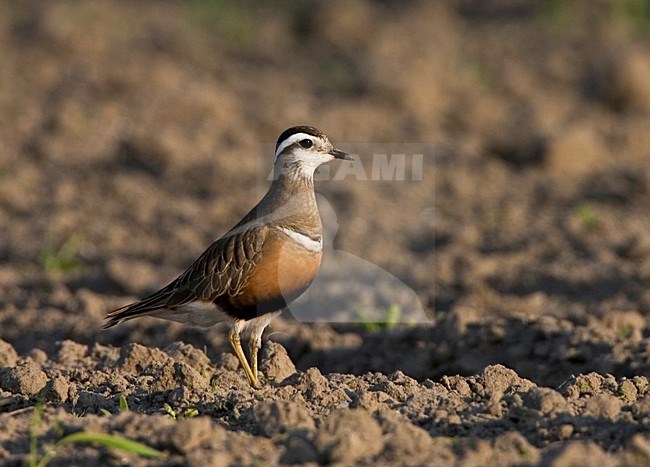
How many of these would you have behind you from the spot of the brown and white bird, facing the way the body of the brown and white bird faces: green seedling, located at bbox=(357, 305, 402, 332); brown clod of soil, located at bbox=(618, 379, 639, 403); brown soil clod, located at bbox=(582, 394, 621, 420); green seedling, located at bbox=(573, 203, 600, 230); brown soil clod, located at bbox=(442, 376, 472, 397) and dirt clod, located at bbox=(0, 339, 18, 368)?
1

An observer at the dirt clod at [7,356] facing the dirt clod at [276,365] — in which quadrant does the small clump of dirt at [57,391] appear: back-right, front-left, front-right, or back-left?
front-right

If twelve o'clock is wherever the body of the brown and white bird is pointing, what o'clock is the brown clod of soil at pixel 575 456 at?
The brown clod of soil is roughly at 2 o'clock from the brown and white bird.

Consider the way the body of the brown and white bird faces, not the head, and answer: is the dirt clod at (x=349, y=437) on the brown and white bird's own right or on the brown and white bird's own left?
on the brown and white bird's own right

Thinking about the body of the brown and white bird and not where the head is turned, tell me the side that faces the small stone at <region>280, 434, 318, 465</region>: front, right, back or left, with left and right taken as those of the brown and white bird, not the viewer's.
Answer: right

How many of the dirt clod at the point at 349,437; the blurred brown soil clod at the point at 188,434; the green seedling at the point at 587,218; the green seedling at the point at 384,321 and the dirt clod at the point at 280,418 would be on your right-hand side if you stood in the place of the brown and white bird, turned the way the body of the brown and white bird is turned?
3

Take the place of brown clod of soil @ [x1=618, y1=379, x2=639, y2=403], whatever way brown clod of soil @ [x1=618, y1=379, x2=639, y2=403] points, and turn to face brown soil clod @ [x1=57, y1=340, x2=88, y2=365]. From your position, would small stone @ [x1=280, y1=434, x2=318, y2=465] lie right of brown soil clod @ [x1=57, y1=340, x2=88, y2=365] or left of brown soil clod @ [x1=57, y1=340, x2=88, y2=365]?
left

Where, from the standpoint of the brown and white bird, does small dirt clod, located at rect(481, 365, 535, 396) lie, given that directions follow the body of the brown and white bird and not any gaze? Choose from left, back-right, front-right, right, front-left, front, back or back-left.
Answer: front-right

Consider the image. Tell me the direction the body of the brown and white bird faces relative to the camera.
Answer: to the viewer's right

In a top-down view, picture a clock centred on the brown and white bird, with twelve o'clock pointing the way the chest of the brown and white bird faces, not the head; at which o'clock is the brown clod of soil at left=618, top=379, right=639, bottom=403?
The brown clod of soil is roughly at 1 o'clock from the brown and white bird.

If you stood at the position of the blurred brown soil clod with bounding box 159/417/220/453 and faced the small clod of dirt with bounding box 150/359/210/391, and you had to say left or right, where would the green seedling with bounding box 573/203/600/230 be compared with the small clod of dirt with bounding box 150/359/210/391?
right

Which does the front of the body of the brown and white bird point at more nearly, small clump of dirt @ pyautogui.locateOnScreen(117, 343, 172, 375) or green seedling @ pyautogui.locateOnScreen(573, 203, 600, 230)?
the green seedling

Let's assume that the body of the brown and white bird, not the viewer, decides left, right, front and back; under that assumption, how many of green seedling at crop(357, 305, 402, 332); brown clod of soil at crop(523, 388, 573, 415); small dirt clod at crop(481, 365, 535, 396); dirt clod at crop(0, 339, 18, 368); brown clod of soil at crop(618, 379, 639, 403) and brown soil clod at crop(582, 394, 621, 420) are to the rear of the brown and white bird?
1

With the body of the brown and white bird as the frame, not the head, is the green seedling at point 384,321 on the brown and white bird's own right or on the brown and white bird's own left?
on the brown and white bird's own left

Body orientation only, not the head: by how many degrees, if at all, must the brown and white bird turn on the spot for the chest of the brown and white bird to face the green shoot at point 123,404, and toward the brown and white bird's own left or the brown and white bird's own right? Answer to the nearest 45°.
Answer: approximately 135° to the brown and white bird's own right

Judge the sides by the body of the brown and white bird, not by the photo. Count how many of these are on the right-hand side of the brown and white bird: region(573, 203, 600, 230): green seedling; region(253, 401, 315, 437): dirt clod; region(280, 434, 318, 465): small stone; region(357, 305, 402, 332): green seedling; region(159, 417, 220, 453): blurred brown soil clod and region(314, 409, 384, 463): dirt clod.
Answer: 4

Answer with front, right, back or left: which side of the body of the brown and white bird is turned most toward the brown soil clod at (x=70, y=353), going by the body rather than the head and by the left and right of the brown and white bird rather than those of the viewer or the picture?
back
